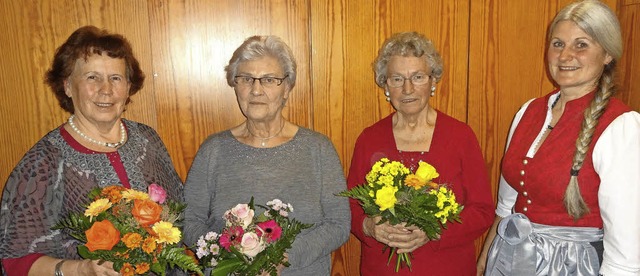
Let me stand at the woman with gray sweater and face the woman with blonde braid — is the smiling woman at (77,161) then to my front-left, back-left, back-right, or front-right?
back-right

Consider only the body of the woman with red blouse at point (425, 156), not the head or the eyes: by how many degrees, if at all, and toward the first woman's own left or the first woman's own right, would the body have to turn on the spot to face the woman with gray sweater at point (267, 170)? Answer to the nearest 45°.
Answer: approximately 45° to the first woman's own right

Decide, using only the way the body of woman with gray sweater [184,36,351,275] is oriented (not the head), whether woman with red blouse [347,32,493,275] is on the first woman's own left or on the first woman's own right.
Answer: on the first woman's own left

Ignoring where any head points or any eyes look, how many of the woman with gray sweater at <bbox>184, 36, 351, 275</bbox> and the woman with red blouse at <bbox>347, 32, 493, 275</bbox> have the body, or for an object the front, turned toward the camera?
2

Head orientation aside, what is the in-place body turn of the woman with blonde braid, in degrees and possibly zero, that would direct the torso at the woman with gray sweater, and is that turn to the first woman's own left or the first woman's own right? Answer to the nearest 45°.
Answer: approximately 45° to the first woman's own right

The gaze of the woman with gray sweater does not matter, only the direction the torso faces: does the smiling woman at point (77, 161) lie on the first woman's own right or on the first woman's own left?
on the first woman's own right
